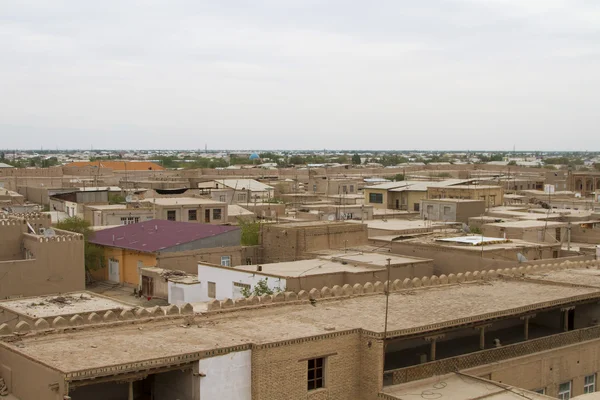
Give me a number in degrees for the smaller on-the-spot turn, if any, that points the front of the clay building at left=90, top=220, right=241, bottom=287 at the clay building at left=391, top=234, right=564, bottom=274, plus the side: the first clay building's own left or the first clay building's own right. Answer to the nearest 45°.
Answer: approximately 90° to the first clay building's own left

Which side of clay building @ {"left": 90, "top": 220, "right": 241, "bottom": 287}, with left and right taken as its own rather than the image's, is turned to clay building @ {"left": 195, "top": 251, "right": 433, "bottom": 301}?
left

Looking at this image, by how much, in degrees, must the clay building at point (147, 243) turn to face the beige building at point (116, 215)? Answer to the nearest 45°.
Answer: approximately 135° to its right

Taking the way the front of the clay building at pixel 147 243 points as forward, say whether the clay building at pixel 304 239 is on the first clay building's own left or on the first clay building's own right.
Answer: on the first clay building's own left

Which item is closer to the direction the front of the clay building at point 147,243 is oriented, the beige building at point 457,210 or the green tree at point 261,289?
the green tree

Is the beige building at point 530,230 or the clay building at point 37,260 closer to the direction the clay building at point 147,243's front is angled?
the clay building

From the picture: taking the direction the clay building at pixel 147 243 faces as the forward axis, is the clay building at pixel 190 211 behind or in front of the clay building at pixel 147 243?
behind

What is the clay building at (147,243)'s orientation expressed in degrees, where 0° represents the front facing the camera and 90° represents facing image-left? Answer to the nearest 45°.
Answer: approximately 45°

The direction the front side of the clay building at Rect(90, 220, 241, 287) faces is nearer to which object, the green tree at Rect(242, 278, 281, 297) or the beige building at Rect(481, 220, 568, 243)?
the green tree
